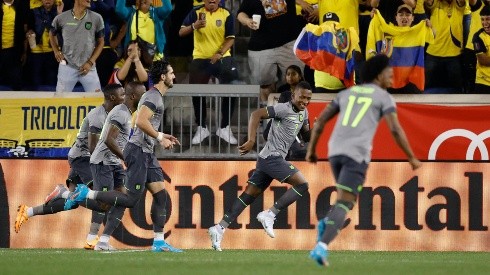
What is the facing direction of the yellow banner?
toward the camera

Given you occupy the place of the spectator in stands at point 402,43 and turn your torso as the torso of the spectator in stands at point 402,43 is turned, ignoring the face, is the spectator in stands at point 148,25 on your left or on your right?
on your right

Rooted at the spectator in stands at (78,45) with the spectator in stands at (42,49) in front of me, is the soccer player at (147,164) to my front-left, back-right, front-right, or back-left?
back-left

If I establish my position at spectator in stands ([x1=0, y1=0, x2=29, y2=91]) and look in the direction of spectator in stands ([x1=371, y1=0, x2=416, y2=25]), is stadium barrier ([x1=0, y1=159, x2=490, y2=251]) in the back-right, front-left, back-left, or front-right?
front-right

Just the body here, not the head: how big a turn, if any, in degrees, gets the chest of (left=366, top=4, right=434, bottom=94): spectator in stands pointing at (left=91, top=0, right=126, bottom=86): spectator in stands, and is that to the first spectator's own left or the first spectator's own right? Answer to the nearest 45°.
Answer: approximately 90° to the first spectator's own right

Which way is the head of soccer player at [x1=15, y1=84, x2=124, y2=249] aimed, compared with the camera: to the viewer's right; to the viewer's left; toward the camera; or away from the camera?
to the viewer's right

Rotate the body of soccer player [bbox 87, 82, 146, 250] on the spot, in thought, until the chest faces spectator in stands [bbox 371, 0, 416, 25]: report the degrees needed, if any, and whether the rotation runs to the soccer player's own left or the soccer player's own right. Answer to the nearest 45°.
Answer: approximately 45° to the soccer player's own left

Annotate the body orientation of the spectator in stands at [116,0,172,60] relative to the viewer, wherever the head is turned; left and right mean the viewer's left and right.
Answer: facing the viewer

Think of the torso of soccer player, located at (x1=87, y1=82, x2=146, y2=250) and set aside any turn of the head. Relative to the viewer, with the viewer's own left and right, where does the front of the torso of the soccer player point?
facing to the right of the viewer

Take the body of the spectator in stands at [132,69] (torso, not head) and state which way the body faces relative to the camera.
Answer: toward the camera

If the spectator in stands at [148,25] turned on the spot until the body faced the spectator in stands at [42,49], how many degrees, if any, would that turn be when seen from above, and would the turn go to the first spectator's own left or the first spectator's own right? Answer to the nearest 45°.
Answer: approximately 90° to the first spectator's own right

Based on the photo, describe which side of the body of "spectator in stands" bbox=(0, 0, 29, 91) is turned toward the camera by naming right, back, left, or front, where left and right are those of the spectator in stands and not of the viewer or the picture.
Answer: front

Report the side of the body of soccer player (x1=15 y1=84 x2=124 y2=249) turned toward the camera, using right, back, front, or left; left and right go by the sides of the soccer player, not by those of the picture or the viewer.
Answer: right

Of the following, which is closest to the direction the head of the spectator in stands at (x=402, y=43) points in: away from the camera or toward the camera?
toward the camera

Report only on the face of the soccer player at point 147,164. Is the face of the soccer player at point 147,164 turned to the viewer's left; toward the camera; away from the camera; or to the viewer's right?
to the viewer's right
